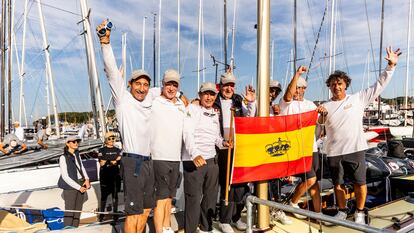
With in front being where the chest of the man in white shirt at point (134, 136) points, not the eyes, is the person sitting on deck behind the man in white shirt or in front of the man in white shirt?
behind

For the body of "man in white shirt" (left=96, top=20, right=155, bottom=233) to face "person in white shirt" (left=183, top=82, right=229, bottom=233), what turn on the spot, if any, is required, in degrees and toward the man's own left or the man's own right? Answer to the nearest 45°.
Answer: approximately 90° to the man's own left

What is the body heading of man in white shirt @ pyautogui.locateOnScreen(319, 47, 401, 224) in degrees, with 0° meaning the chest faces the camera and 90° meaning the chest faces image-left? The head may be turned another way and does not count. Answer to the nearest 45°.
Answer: approximately 0°

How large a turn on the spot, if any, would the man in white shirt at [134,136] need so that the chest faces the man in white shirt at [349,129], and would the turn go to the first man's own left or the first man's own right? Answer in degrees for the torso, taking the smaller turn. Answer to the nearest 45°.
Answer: approximately 45° to the first man's own left

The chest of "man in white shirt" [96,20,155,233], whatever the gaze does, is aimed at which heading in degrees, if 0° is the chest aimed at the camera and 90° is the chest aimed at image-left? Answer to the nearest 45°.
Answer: approximately 315°

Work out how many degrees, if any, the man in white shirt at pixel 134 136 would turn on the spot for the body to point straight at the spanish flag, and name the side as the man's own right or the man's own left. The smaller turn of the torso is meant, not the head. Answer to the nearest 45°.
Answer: approximately 45° to the man's own left

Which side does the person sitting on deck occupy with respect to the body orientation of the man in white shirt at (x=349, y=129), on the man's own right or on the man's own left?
on the man's own right

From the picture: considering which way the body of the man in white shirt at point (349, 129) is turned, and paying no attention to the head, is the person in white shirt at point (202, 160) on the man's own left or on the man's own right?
on the man's own right
